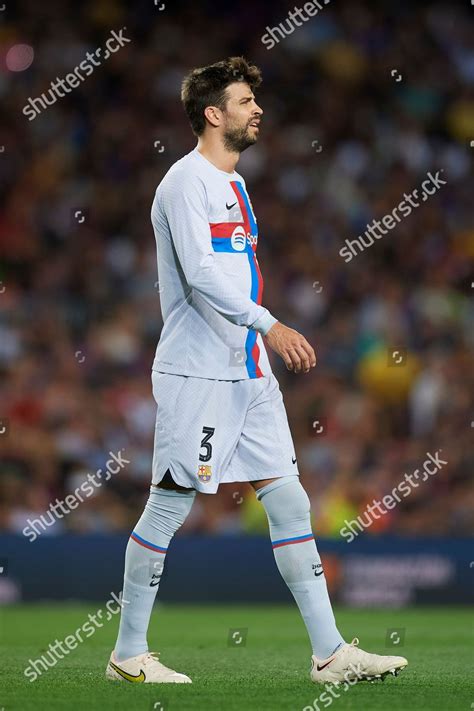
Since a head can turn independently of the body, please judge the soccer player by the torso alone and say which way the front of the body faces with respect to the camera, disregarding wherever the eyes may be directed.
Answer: to the viewer's right
